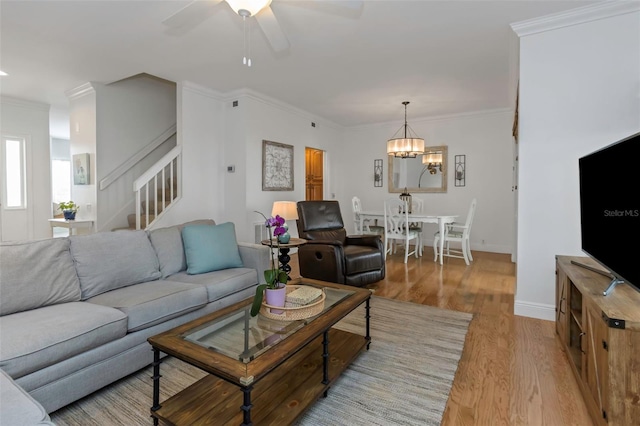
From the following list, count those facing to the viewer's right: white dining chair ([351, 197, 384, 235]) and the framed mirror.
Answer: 1

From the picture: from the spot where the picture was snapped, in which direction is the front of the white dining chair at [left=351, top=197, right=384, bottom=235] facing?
facing to the right of the viewer

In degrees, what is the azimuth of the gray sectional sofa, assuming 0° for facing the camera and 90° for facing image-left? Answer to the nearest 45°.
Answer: approximately 315°

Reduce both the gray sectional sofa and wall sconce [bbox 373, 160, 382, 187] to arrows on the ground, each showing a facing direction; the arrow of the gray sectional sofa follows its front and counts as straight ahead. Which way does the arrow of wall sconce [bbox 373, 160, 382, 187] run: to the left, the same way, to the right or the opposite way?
to the right

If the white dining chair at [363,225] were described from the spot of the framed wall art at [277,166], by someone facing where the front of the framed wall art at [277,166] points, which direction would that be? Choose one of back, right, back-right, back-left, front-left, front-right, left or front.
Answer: front-left

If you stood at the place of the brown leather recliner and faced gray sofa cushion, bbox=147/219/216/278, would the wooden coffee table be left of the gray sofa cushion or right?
left

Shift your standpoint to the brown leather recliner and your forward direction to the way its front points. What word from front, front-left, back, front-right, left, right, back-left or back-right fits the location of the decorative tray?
front-right

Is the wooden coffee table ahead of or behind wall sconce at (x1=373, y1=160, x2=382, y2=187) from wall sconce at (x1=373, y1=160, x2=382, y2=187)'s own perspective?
ahead

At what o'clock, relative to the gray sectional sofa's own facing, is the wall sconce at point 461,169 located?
The wall sconce is roughly at 10 o'clock from the gray sectional sofa.

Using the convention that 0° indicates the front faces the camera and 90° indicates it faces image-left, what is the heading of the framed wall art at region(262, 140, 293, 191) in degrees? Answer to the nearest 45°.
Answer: approximately 315°

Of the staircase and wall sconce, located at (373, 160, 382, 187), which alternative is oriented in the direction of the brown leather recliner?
the wall sconce

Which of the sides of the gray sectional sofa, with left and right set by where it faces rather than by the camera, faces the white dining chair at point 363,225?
left
